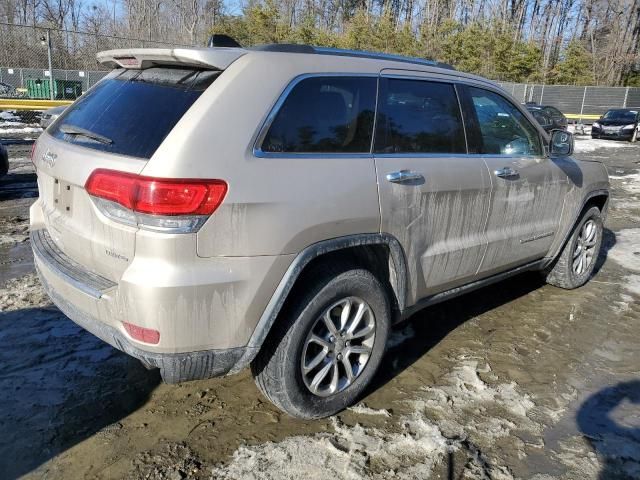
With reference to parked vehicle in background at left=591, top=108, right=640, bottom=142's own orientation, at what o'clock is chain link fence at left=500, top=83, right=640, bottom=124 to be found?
The chain link fence is roughly at 4 o'clock from the parked vehicle in background.

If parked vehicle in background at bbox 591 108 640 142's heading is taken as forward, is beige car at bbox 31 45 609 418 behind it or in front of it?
in front

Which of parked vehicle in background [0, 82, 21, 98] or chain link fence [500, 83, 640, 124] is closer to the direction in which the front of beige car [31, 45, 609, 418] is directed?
the chain link fence

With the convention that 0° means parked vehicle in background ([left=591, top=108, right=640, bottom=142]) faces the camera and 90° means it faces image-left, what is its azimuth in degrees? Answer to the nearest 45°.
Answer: approximately 45°

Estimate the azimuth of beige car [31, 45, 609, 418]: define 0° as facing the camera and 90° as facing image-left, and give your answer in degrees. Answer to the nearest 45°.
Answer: approximately 225°

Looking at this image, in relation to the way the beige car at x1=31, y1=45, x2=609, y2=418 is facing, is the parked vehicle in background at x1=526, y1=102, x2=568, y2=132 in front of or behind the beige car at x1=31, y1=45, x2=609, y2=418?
in front

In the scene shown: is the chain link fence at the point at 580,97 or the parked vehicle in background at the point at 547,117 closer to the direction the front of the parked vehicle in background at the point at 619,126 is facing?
the parked vehicle in background

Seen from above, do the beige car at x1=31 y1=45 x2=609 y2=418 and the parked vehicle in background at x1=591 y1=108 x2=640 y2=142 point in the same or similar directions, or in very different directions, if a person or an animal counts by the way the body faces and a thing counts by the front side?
very different directions

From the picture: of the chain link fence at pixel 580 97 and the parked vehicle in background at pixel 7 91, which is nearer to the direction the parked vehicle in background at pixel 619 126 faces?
the parked vehicle in background

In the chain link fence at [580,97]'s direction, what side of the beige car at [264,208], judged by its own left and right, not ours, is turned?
front
